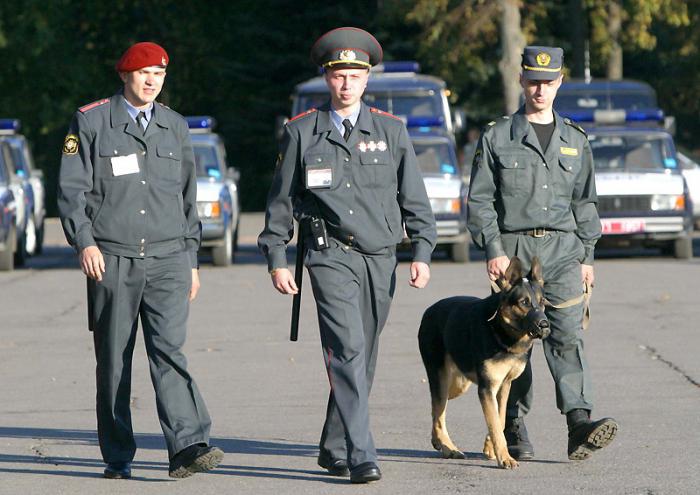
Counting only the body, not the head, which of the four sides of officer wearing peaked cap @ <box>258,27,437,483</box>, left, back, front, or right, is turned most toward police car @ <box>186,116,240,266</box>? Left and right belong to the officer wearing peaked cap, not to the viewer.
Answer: back

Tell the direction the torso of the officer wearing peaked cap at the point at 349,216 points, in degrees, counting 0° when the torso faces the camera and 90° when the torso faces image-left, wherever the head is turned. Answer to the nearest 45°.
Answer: approximately 0°

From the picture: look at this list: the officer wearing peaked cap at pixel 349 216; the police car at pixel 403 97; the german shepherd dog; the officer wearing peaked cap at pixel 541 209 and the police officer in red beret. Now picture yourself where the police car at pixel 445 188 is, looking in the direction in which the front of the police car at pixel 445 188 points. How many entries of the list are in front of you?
4

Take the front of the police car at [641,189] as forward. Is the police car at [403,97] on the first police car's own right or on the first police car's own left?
on the first police car's own right

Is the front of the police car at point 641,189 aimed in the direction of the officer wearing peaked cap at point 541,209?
yes

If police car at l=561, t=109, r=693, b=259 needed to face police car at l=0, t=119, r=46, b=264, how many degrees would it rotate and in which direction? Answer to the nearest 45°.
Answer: approximately 90° to its right

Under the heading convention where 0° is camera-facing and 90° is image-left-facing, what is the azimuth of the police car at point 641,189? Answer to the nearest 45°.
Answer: approximately 0°
